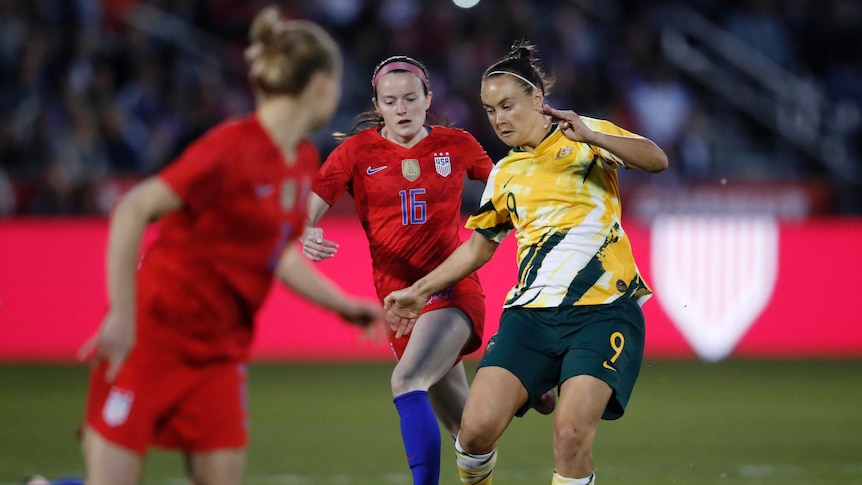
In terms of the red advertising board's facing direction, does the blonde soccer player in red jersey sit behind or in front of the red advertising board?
in front

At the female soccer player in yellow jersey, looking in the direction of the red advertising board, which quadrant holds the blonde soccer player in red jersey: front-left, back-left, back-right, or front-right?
back-left

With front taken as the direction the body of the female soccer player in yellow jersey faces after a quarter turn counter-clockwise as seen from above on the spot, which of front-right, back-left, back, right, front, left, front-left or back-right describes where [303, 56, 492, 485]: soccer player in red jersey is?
back

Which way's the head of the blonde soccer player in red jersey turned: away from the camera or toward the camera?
away from the camera

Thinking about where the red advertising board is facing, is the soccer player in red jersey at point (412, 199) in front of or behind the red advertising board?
in front

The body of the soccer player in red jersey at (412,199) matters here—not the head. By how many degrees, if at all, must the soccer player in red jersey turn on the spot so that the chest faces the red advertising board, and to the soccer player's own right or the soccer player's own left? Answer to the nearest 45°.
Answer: approximately 135° to the soccer player's own left

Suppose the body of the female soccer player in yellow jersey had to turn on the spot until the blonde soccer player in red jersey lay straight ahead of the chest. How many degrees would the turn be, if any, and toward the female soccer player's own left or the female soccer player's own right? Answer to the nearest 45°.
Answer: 0° — they already face them

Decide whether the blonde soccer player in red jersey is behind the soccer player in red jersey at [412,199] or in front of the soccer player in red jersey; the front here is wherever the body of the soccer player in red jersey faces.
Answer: in front

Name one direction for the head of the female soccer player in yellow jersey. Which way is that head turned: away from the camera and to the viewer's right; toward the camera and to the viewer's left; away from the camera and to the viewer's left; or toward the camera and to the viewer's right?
toward the camera and to the viewer's left

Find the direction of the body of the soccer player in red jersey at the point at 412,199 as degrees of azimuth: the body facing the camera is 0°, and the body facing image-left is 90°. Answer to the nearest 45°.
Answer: approximately 0°

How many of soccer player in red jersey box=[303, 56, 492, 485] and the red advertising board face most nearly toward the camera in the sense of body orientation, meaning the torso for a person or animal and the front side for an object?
2
